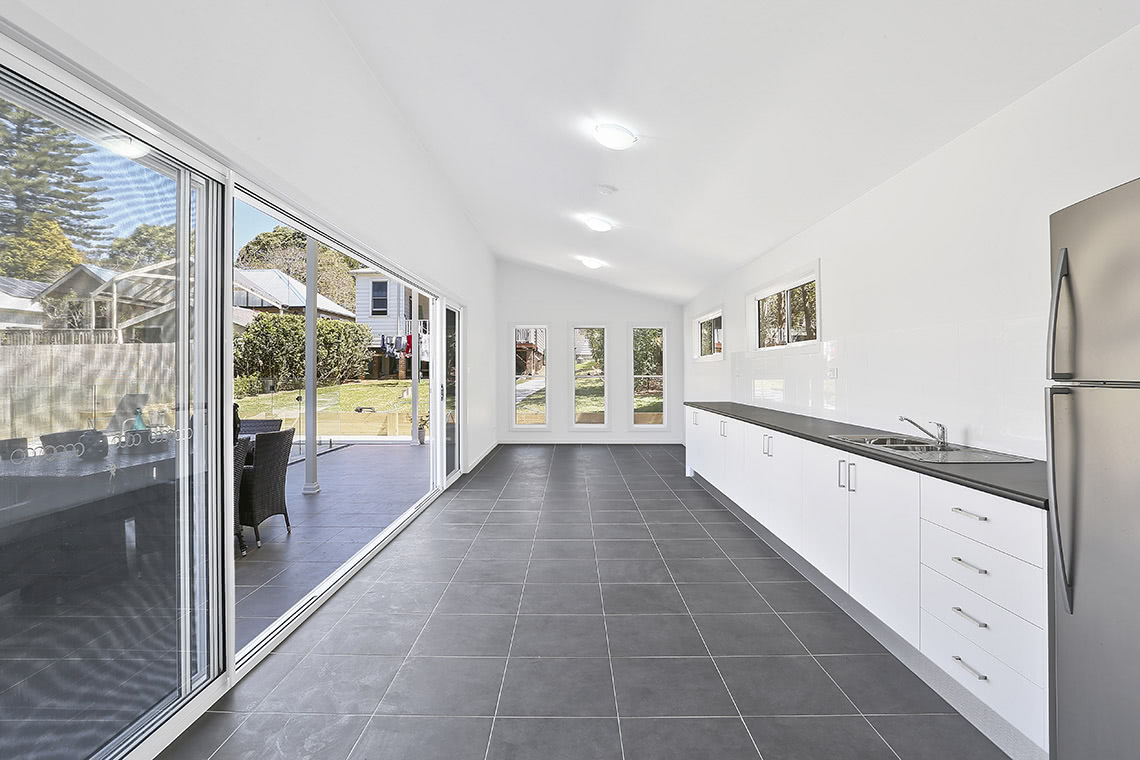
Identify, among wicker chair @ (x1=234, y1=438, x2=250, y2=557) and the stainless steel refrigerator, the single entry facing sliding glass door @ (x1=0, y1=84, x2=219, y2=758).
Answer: the stainless steel refrigerator

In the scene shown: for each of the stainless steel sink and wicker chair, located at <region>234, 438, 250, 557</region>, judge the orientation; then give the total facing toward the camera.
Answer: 0

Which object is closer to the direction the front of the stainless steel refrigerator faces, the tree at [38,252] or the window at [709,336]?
the tree

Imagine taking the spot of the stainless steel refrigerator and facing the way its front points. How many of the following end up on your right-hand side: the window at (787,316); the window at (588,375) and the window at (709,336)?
3

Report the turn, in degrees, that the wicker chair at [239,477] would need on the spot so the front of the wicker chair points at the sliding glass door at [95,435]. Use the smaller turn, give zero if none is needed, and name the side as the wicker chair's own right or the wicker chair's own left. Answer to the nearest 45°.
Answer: approximately 135° to the wicker chair's own left

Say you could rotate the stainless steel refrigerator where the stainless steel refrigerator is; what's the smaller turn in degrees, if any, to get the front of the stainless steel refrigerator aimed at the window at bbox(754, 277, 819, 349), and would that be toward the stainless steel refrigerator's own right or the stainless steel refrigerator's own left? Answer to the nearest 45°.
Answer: approximately 90° to the stainless steel refrigerator's own right

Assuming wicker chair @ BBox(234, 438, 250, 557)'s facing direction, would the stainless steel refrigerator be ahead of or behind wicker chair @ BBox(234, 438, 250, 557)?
behind

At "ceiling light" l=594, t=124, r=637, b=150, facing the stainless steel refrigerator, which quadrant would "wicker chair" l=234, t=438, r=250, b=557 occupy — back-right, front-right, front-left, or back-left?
back-right

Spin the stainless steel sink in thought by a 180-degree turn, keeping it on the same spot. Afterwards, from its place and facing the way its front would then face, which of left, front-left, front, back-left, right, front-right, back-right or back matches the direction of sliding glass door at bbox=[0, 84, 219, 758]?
back-right

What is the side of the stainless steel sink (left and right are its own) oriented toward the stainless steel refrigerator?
left

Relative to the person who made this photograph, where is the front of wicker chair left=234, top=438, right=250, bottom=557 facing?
facing away from the viewer and to the left of the viewer

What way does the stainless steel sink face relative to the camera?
to the viewer's left

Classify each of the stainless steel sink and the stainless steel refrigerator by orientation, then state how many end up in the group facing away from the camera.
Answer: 0
